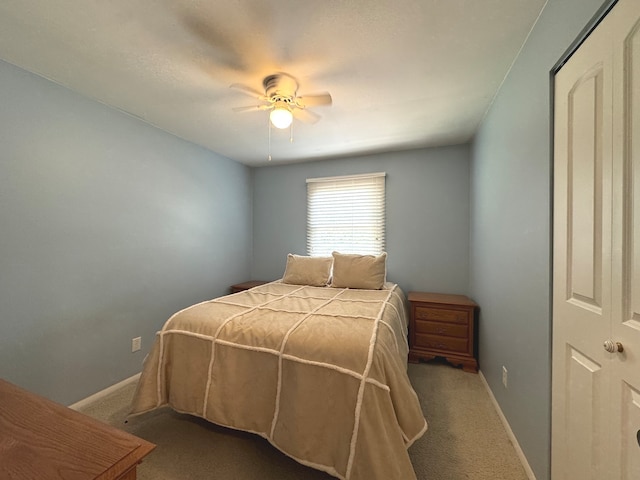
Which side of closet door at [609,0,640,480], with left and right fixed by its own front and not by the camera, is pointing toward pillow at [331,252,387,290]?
right

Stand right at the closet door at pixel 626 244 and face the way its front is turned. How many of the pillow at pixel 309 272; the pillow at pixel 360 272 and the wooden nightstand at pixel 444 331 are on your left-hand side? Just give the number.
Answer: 0

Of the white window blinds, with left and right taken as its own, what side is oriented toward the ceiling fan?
front

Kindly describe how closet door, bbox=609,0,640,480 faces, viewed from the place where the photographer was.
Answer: facing the viewer and to the left of the viewer

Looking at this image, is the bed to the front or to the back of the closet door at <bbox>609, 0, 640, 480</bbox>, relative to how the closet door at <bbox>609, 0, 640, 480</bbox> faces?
to the front

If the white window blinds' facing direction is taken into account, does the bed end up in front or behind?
in front

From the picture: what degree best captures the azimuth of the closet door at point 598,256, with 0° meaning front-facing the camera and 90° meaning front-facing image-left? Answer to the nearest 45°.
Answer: approximately 45°

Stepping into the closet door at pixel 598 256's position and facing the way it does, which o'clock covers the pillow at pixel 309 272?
The pillow is roughly at 2 o'clock from the closet door.

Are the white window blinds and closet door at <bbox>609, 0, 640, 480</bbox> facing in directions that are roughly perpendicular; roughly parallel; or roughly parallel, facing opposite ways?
roughly perpendicular

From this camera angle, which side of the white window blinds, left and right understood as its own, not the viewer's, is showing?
front

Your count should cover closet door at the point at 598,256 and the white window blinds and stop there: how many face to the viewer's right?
0

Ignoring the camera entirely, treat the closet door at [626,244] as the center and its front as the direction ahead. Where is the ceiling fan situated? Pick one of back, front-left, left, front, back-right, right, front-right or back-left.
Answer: front-right

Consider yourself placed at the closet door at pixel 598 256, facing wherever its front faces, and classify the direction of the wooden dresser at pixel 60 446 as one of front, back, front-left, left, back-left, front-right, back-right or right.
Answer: front

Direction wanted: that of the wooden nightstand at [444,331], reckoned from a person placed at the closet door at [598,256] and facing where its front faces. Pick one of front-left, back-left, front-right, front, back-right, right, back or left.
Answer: right

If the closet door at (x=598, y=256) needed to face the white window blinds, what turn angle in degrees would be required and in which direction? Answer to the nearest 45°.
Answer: approximately 90° to its right
